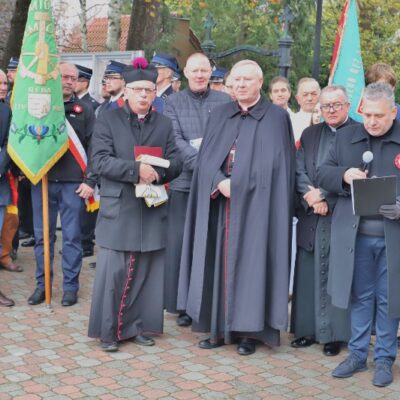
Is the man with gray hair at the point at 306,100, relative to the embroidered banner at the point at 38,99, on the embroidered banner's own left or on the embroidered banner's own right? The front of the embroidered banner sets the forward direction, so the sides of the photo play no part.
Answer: on the embroidered banner's own left

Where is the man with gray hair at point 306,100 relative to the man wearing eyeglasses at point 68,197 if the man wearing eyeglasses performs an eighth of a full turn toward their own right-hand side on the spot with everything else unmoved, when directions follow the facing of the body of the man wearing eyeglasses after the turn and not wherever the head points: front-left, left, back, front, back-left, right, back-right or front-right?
back-left

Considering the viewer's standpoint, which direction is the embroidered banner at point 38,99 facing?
facing the viewer

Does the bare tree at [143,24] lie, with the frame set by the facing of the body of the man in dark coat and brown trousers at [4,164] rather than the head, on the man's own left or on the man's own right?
on the man's own left

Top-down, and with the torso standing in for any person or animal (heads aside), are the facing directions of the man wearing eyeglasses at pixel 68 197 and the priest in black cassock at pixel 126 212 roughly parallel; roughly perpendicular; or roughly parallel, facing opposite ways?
roughly parallel

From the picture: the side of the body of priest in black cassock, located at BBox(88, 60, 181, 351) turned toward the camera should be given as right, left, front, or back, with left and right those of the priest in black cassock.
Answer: front

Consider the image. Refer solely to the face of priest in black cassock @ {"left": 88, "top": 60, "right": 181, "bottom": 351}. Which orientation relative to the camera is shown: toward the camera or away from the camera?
toward the camera

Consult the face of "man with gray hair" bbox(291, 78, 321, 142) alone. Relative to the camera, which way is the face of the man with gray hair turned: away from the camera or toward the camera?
toward the camera

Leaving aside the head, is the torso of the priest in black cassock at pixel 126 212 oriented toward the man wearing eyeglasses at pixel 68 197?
no

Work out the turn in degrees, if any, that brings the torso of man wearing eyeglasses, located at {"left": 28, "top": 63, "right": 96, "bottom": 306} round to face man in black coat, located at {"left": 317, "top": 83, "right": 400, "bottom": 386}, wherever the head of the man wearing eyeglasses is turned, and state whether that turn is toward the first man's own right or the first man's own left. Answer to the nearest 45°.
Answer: approximately 45° to the first man's own left

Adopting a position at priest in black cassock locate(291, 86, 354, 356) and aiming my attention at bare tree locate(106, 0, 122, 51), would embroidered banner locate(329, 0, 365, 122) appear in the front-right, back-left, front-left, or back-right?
front-right

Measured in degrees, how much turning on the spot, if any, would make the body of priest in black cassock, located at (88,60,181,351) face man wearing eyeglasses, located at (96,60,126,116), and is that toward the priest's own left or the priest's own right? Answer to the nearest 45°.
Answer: approximately 180°

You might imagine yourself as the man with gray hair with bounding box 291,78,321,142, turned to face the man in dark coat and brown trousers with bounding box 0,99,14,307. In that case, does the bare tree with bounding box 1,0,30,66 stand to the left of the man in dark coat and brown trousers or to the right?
right

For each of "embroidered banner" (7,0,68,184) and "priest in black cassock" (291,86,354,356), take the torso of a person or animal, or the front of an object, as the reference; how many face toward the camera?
2

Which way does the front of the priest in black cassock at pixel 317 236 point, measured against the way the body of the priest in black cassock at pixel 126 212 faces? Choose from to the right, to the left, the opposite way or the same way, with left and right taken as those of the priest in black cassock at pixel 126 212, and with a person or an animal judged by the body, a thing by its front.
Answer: the same way

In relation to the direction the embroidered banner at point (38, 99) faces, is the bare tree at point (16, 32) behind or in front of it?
behind

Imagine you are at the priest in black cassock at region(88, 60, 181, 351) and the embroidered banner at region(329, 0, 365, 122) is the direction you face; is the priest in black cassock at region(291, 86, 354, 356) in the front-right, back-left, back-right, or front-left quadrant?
front-right

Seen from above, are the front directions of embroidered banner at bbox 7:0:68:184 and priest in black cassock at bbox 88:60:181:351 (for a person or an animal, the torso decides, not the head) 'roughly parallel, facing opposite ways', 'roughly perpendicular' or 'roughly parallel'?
roughly parallel
